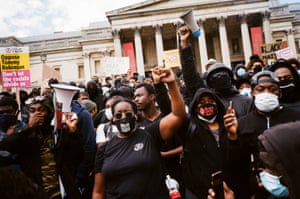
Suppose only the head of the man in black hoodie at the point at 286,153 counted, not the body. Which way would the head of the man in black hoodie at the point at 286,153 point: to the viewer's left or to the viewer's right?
to the viewer's left

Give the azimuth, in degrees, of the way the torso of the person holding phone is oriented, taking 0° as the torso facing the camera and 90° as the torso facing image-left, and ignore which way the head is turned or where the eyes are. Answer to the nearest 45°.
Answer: approximately 0°

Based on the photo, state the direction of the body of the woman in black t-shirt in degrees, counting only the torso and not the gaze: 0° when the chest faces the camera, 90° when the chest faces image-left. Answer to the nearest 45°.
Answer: approximately 0°

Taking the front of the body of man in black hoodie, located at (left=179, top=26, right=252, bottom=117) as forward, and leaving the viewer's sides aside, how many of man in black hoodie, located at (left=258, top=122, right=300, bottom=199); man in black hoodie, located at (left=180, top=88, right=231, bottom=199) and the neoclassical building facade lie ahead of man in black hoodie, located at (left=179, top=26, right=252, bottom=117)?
2

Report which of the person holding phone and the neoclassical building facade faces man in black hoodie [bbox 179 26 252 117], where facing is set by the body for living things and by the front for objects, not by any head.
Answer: the neoclassical building facade

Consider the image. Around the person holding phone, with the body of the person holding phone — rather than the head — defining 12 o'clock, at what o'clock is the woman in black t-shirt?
The woman in black t-shirt is roughly at 2 o'clock from the person holding phone.

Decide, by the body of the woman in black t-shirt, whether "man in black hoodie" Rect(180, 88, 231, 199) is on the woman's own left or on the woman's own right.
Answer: on the woman's own left

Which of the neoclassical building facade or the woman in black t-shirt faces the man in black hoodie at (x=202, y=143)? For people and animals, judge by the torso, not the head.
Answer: the neoclassical building facade

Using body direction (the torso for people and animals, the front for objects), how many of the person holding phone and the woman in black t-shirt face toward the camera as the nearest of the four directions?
2

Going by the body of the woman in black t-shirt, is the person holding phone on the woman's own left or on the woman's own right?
on the woman's own left
